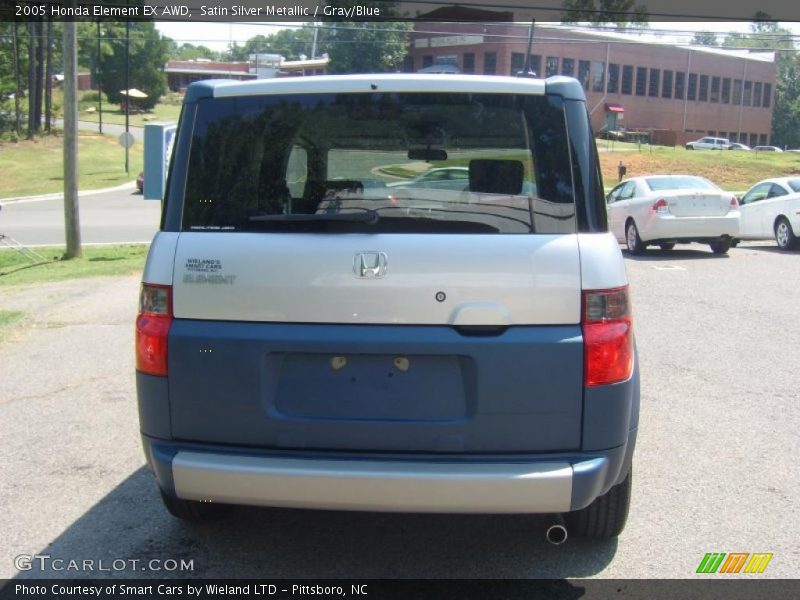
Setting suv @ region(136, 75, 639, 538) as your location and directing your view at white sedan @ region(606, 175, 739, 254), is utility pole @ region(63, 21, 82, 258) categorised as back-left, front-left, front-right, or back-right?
front-left

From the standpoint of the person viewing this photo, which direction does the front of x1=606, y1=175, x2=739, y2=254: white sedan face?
facing away from the viewer and to the left of the viewer

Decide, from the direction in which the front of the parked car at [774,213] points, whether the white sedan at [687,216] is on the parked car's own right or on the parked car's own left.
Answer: on the parked car's own left

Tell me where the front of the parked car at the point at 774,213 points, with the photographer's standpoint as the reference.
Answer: facing away from the viewer and to the left of the viewer

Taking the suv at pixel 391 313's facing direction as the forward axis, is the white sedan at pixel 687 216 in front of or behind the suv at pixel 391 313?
in front

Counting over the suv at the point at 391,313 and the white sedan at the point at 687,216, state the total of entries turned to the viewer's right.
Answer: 0

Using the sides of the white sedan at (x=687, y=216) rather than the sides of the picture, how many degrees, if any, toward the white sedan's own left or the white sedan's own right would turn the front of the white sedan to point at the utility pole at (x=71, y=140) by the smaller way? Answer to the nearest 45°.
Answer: approximately 45° to the white sedan's own left

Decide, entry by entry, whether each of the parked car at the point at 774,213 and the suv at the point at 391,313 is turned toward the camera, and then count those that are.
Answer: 0

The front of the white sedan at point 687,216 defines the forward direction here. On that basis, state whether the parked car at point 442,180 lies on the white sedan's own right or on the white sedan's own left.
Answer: on the white sedan's own left

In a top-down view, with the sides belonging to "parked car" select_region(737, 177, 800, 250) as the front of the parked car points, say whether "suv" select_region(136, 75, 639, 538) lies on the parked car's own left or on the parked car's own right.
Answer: on the parked car's own left

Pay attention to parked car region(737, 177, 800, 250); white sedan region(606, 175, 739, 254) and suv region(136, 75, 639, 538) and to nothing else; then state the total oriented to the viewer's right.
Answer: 0

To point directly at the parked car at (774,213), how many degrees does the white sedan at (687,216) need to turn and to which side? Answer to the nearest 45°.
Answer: approximately 90° to its right

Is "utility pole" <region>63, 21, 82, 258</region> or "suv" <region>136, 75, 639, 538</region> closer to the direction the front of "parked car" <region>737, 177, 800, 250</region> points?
the utility pole

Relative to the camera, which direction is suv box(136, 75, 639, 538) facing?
away from the camera
